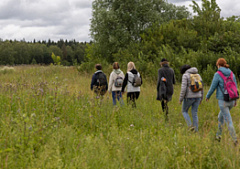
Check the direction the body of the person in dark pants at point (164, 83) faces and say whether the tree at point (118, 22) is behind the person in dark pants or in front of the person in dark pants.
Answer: in front

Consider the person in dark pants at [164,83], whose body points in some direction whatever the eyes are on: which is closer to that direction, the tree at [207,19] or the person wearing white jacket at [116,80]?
the tree

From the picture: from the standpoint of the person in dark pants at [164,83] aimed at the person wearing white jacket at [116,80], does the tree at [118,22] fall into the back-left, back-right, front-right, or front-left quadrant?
front-right

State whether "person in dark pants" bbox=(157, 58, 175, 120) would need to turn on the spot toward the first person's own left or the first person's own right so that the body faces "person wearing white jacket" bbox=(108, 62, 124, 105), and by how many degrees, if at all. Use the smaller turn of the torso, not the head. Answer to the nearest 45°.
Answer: approximately 45° to the first person's own left

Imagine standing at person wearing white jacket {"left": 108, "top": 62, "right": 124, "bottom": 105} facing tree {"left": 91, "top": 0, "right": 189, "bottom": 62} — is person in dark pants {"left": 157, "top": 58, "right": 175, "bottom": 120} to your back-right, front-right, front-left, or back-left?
back-right

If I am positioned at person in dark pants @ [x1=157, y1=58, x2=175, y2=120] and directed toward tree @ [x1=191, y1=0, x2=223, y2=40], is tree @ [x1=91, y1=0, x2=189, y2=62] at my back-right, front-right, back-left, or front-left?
front-left

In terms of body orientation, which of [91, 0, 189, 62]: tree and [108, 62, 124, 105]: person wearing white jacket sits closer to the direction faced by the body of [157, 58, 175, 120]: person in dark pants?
the tree

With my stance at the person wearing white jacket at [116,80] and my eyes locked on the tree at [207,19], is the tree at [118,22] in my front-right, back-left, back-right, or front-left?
front-left

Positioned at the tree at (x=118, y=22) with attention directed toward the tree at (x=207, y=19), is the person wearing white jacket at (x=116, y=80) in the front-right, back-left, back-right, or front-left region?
front-right

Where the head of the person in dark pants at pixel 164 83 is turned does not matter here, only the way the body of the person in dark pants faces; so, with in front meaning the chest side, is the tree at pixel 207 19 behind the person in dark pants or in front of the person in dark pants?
in front

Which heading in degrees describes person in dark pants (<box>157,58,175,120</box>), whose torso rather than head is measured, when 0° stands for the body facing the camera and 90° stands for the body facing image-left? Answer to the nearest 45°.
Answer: approximately 180°
